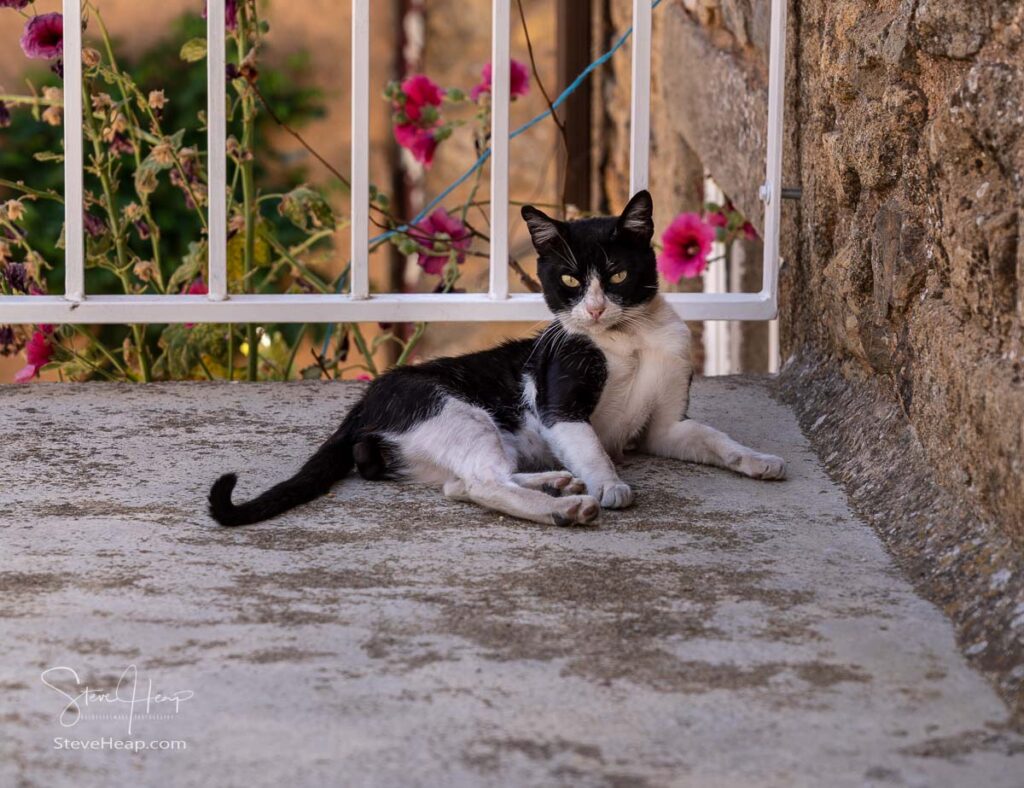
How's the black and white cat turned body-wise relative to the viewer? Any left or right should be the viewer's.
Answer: facing the viewer and to the right of the viewer

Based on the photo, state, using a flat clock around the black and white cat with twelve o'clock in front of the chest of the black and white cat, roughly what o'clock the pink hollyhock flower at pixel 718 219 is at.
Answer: The pink hollyhock flower is roughly at 8 o'clock from the black and white cat.

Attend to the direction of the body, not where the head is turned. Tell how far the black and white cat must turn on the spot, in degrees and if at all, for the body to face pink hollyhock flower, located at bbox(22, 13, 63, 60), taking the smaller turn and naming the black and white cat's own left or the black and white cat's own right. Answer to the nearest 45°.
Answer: approximately 180°

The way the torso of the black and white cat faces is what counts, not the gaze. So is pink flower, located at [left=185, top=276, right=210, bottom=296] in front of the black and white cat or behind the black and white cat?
behind

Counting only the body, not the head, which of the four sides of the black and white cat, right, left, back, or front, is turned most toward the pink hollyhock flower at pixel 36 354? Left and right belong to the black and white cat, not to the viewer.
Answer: back
